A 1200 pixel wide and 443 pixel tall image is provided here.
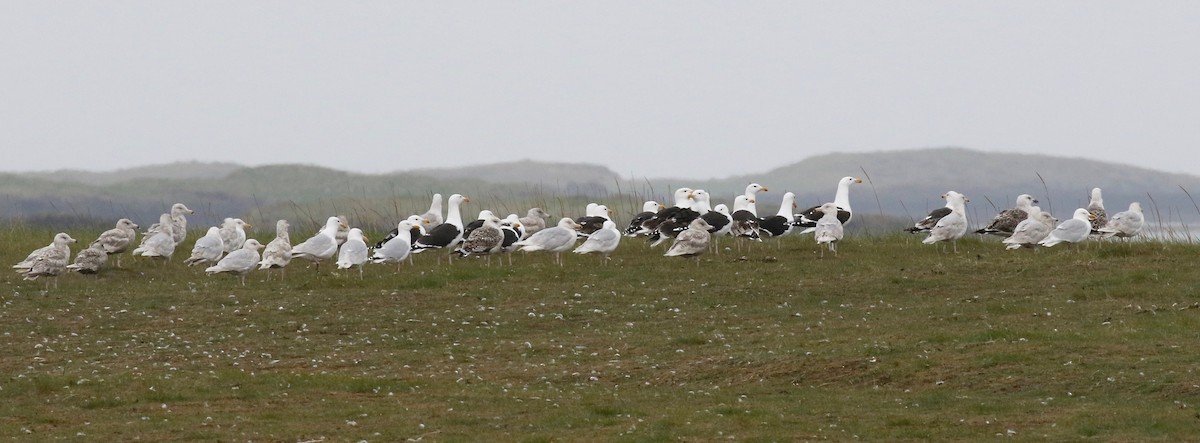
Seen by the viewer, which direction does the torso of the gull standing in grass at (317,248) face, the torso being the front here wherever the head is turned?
to the viewer's right

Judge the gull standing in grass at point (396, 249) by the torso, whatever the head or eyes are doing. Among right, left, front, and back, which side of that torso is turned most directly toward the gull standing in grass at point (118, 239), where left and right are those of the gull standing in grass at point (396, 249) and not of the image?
back

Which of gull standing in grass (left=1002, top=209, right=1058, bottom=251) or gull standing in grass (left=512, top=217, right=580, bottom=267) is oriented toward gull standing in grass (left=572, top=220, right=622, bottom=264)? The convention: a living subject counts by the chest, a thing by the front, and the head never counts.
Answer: gull standing in grass (left=512, top=217, right=580, bottom=267)

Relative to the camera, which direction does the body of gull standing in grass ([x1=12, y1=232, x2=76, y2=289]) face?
to the viewer's right

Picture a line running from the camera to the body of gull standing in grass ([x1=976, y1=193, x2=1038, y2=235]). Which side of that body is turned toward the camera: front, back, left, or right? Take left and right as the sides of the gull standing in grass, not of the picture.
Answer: right

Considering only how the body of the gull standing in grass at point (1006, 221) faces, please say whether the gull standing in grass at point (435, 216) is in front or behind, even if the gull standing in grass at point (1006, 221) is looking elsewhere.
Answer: behind

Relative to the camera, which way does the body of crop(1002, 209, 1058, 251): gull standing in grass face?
to the viewer's right

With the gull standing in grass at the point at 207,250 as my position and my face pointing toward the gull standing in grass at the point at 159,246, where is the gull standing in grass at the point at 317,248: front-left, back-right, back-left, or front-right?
back-right

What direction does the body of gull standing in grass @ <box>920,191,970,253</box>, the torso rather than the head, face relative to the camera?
to the viewer's right

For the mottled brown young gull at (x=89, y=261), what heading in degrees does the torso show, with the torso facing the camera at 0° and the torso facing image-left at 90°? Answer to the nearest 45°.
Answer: approximately 270°

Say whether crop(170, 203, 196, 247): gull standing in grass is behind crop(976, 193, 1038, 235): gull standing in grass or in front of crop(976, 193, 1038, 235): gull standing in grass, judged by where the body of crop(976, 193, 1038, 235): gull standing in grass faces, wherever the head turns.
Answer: behind

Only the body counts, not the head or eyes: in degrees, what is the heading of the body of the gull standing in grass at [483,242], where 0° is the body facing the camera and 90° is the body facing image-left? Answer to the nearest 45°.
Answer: approximately 270°

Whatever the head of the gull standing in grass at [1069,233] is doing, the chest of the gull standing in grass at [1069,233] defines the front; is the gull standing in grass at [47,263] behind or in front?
behind

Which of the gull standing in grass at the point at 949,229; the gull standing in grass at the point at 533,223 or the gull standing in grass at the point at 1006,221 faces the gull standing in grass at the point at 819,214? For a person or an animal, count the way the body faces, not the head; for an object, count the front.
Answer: the gull standing in grass at the point at 533,223

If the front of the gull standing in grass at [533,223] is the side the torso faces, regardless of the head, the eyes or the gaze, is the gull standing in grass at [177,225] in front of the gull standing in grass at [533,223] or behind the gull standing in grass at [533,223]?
behind
